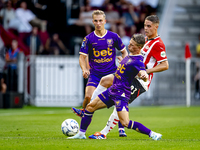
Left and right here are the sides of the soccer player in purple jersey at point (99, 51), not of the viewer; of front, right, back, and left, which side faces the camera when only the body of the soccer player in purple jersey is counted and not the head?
front

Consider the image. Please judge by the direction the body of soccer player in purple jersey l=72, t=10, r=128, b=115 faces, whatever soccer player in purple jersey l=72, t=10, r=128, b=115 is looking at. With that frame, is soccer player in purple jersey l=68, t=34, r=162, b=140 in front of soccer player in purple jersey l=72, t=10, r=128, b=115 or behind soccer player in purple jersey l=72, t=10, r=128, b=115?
in front

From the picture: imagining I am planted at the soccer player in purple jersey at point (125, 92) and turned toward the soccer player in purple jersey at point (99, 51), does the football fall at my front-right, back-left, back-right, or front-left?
front-left
